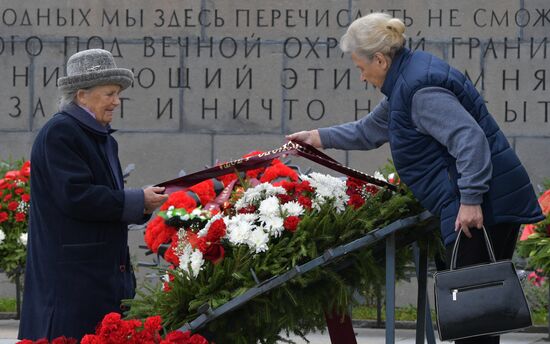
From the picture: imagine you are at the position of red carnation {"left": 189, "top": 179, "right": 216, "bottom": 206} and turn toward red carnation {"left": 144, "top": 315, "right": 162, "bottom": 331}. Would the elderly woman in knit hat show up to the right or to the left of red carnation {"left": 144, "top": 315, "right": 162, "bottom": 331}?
right

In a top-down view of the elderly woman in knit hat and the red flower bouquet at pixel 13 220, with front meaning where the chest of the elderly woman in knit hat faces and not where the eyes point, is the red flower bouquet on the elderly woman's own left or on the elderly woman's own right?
on the elderly woman's own left

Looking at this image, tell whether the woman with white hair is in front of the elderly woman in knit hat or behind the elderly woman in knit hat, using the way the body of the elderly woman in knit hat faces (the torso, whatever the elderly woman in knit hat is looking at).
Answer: in front

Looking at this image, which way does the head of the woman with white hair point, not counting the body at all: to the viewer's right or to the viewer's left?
to the viewer's left

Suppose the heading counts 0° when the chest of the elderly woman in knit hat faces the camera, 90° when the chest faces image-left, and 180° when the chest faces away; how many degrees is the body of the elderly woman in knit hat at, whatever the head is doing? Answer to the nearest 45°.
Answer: approximately 270°

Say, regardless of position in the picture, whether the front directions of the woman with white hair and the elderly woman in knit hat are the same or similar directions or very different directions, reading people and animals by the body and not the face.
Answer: very different directions

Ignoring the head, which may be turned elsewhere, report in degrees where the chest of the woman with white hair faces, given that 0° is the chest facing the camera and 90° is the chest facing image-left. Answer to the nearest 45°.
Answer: approximately 90°

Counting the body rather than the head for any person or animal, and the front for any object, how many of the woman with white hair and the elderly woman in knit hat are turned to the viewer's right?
1

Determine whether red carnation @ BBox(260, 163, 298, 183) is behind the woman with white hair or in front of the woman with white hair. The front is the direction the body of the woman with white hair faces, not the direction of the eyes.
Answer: in front

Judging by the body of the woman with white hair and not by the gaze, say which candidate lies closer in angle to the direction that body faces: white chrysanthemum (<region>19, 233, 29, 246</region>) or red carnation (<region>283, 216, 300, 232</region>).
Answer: the red carnation

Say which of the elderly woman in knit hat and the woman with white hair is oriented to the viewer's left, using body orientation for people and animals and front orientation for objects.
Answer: the woman with white hair

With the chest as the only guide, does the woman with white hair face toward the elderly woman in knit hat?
yes
